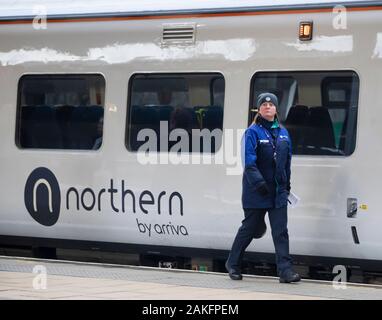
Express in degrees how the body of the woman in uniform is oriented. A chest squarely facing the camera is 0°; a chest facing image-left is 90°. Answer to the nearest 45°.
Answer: approximately 315°

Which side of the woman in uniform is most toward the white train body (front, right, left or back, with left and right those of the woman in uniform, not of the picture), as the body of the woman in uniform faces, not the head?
back
